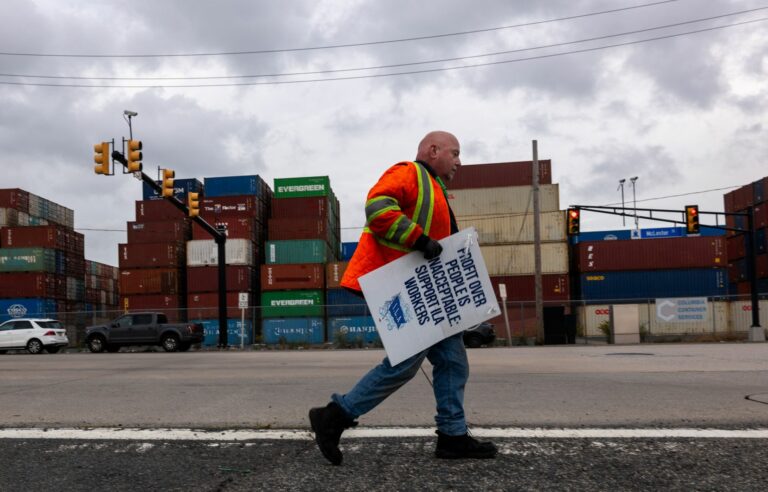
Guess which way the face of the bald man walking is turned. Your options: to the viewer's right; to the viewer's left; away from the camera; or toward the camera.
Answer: to the viewer's right

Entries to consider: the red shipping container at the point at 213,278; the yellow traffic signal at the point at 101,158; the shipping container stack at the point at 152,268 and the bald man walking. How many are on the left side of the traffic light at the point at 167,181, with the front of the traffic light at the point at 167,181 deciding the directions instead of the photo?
2

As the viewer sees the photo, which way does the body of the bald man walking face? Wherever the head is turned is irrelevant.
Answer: to the viewer's right

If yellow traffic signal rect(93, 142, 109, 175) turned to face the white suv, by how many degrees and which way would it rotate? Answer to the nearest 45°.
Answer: approximately 90° to its right

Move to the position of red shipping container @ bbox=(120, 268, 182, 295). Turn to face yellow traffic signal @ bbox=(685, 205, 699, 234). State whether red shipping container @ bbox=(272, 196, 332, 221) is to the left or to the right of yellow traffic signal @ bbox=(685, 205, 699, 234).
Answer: left

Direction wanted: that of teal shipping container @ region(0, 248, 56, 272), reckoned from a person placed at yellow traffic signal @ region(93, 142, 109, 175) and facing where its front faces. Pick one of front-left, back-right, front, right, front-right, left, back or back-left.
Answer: right
